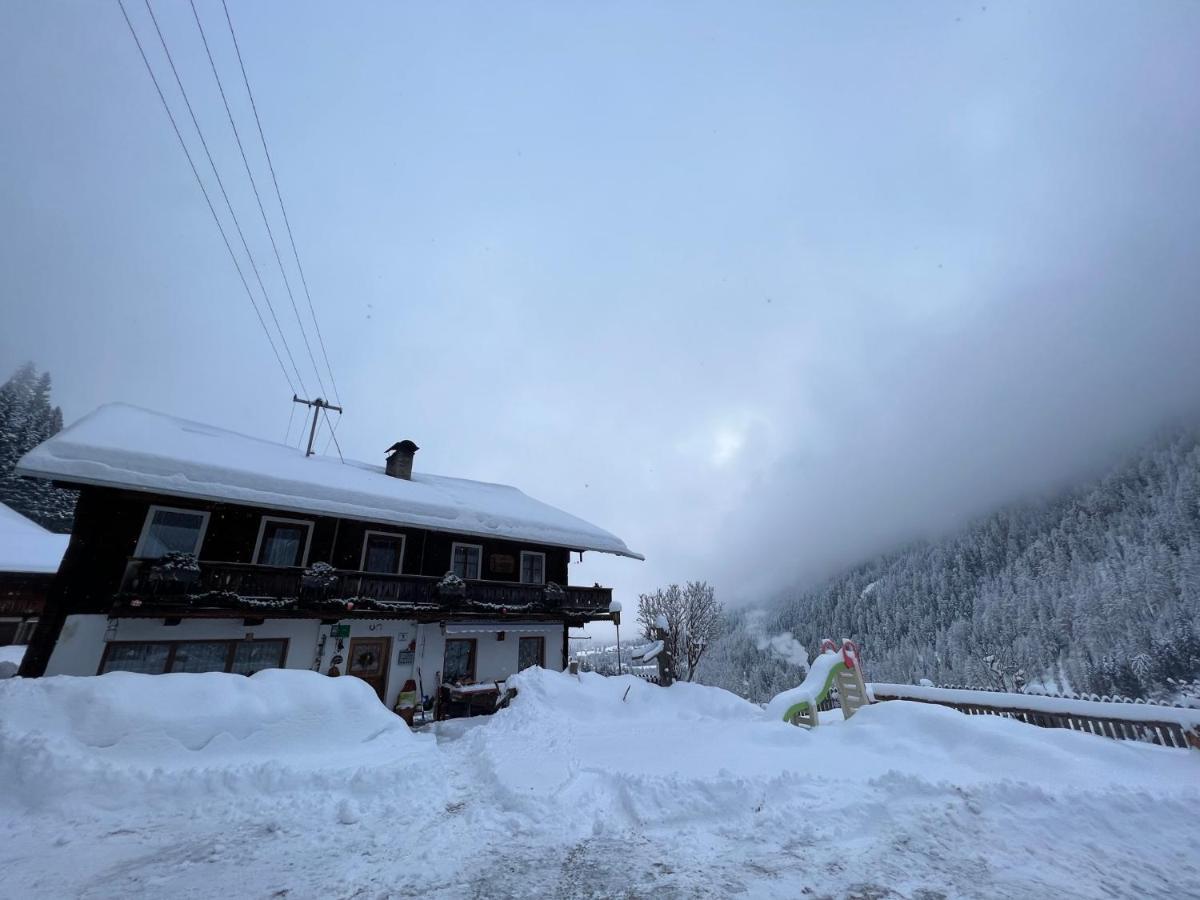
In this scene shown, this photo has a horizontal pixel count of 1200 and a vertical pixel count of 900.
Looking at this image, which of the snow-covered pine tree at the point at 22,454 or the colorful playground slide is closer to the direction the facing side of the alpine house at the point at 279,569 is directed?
the colorful playground slide

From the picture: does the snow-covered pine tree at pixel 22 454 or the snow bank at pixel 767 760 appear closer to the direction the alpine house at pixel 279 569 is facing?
the snow bank

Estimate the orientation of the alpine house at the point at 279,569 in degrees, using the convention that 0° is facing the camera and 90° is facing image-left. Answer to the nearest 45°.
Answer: approximately 315°

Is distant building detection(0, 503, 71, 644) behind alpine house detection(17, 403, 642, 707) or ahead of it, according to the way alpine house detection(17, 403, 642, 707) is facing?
behind

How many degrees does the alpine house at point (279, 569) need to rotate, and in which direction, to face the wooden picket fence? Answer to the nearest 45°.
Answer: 0° — it already faces it

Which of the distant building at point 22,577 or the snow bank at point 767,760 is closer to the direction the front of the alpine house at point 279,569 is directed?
the snow bank

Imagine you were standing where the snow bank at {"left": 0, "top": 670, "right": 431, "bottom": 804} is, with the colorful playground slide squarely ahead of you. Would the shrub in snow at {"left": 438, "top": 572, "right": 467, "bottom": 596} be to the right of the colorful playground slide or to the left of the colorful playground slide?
left
